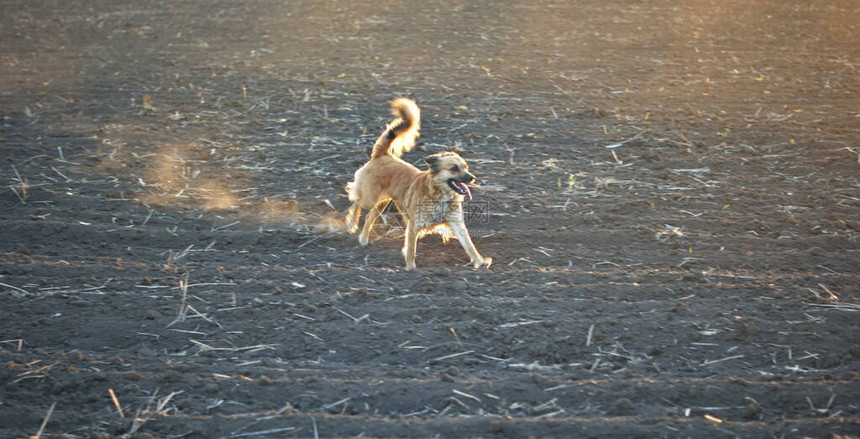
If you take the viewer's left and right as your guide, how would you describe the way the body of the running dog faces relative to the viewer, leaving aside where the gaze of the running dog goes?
facing the viewer and to the right of the viewer
